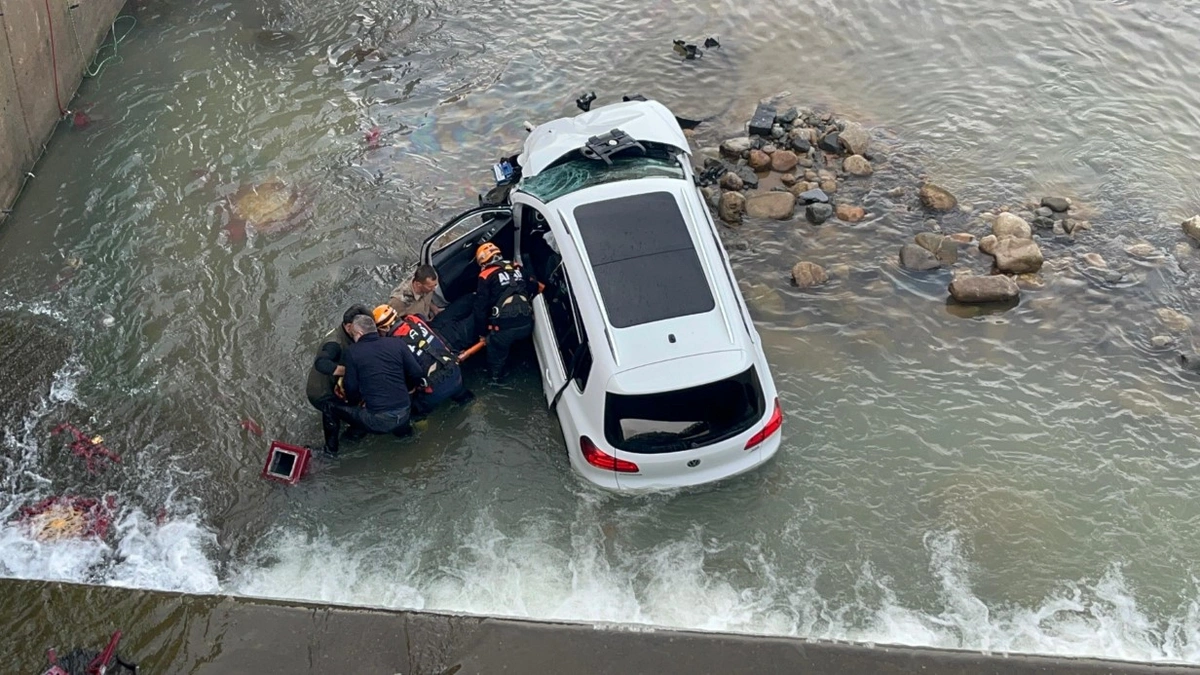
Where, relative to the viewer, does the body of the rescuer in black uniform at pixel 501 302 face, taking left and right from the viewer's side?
facing away from the viewer and to the left of the viewer

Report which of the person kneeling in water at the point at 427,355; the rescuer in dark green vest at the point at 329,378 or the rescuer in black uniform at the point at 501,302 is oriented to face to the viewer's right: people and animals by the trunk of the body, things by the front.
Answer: the rescuer in dark green vest at the point at 329,378

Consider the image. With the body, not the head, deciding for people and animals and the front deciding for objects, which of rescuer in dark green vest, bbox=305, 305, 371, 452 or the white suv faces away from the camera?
the white suv

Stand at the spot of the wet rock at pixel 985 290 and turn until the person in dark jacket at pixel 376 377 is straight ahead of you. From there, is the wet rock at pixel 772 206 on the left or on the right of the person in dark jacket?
right

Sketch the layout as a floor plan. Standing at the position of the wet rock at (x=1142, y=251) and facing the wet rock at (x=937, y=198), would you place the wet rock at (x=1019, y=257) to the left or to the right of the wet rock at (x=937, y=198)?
left

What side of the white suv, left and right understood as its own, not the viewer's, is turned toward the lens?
back

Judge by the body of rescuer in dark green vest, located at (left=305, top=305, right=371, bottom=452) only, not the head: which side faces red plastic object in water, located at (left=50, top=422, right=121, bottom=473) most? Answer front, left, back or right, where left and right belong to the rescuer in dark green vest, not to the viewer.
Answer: back

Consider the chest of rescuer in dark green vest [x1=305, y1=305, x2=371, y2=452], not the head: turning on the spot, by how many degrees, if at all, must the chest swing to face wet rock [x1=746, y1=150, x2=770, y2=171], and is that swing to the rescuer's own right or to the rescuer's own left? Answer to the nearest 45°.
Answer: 0° — they already face it

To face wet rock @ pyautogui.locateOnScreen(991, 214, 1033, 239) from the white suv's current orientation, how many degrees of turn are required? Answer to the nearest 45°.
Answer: approximately 45° to its right

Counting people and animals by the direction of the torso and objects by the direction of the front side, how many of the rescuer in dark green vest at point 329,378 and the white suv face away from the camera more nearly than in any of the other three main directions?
1

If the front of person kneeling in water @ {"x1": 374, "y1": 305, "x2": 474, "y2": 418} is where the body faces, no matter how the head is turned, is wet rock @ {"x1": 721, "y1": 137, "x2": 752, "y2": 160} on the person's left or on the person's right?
on the person's right

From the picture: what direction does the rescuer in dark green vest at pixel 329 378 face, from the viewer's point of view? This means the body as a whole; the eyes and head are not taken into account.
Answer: to the viewer's right
